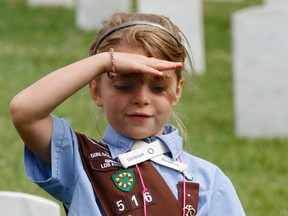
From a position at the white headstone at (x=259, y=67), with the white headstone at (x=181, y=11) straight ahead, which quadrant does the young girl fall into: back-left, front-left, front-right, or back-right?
back-left

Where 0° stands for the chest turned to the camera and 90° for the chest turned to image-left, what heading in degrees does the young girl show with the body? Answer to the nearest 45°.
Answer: approximately 0°

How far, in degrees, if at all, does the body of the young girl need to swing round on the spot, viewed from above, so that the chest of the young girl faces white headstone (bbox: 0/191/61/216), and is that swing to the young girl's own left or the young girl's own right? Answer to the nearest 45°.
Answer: approximately 90° to the young girl's own right

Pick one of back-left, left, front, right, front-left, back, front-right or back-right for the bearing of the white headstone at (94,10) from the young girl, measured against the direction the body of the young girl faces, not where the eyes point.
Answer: back

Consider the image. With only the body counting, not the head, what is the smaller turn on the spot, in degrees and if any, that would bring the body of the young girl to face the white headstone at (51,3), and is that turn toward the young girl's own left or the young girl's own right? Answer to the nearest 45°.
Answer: approximately 180°

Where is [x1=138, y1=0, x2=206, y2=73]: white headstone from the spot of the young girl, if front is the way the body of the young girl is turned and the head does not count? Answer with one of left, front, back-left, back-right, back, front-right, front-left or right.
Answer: back
